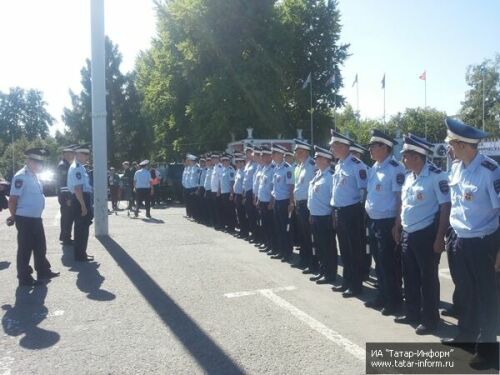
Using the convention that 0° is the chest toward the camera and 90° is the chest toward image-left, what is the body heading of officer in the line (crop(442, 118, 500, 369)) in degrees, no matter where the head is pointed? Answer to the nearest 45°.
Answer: approximately 45°

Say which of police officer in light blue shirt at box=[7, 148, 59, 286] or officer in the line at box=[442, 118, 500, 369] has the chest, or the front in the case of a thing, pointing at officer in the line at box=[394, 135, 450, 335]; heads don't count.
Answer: the police officer in light blue shirt

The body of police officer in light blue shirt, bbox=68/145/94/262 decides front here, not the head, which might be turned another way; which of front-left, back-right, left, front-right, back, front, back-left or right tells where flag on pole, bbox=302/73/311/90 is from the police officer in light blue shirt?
front-left

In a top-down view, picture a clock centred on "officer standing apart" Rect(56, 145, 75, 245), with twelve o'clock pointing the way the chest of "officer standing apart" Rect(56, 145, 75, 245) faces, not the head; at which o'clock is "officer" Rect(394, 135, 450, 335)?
"officer" Rect(394, 135, 450, 335) is roughly at 2 o'clock from "officer standing apart" Rect(56, 145, 75, 245).

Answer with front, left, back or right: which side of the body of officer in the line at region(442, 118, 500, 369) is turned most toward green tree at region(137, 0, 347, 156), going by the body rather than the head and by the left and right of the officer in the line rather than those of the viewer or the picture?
right

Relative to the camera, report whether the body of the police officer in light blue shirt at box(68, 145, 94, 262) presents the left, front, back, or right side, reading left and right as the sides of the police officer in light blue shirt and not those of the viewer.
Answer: right

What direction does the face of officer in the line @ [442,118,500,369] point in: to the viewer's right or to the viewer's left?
to the viewer's left

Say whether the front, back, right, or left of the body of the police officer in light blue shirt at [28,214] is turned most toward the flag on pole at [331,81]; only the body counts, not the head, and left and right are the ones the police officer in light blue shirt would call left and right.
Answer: left

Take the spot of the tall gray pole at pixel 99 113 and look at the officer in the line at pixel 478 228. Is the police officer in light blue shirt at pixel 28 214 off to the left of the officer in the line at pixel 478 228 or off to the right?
right

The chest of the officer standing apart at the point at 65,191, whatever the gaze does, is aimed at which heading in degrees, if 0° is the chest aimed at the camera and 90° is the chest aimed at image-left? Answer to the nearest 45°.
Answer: approximately 270°

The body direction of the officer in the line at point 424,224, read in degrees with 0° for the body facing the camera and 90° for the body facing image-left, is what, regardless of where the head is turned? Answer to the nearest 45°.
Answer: approximately 45°
